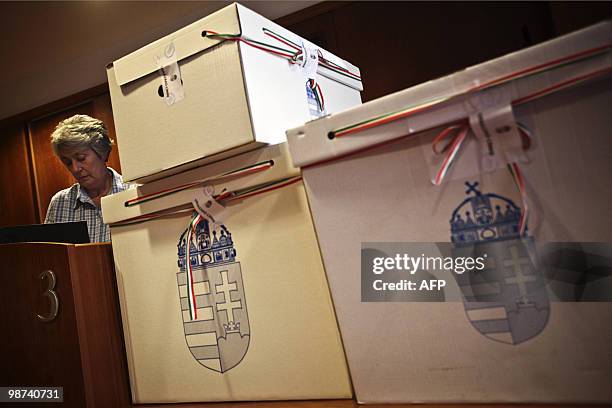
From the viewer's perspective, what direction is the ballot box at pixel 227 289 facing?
toward the camera

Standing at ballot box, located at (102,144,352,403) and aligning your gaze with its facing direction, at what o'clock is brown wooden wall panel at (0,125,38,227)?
The brown wooden wall panel is roughly at 5 o'clock from the ballot box.

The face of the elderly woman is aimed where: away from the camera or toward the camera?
toward the camera

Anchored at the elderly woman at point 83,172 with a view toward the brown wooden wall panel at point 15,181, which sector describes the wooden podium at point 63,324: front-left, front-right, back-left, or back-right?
back-left

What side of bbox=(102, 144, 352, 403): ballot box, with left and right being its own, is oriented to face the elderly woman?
back
